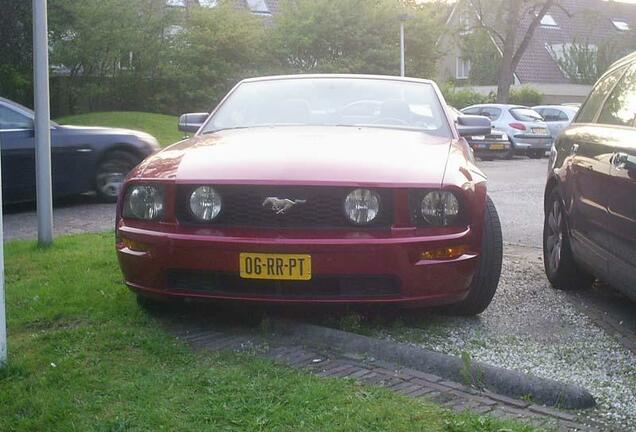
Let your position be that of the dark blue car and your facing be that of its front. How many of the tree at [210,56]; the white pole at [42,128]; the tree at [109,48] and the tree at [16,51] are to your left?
3

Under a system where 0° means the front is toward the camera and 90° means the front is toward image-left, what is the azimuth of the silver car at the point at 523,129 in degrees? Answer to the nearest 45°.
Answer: approximately 135°

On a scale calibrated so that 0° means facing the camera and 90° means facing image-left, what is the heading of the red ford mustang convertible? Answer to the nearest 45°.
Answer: approximately 0°

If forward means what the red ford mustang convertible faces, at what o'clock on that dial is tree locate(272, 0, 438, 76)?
The tree is roughly at 6 o'clock from the red ford mustang convertible.

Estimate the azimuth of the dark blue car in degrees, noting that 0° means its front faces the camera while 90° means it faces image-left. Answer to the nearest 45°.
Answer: approximately 270°

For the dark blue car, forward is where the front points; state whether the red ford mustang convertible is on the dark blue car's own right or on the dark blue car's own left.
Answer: on the dark blue car's own right

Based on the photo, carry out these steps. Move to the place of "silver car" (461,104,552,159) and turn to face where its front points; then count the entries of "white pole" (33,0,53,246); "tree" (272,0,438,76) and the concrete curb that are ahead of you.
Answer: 1

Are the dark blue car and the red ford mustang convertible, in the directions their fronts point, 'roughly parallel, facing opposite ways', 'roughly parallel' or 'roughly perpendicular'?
roughly perpendicular

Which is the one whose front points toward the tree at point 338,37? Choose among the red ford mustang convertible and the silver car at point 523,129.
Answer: the silver car

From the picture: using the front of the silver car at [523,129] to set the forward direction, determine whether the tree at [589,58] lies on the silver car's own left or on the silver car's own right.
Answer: on the silver car's own right

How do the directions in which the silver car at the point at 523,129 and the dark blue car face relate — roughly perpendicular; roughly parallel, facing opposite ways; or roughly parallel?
roughly perpendicular
